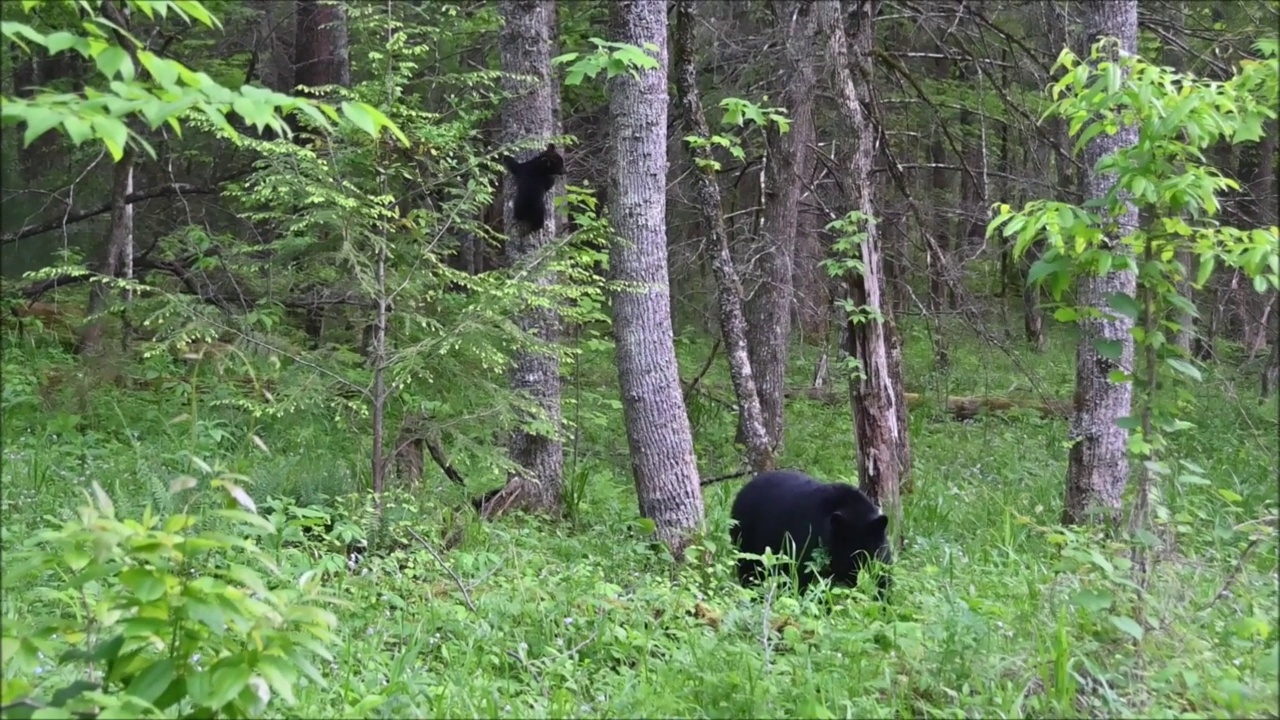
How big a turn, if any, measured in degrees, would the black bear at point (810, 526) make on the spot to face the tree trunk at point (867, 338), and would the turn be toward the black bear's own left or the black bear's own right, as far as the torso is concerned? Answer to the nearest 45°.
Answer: approximately 135° to the black bear's own left

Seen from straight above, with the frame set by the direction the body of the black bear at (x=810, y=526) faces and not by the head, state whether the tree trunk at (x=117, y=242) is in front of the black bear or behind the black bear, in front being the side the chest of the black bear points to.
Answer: behind

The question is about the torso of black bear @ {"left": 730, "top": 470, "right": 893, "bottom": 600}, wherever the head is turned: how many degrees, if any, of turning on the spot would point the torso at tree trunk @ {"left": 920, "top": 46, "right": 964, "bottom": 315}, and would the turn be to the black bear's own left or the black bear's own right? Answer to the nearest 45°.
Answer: approximately 135° to the black bear's own left

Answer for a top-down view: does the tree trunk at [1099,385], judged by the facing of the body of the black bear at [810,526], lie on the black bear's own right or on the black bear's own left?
on the black bear's own left

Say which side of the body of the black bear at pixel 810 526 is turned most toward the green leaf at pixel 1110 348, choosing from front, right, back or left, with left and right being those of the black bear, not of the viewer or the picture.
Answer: front

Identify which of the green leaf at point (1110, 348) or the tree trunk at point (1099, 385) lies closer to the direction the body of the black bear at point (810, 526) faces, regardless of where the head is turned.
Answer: the green leaf

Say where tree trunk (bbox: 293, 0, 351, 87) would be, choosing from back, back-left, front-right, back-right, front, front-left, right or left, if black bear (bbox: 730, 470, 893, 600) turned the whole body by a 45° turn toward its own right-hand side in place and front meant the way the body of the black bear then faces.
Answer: back-right
